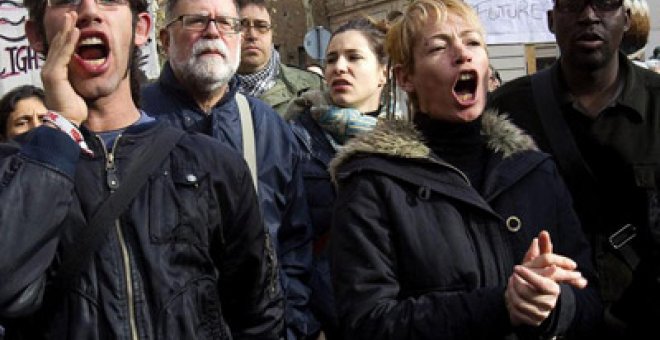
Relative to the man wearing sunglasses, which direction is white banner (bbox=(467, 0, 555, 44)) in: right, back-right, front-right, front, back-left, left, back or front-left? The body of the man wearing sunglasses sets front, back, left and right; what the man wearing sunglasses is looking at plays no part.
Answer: back

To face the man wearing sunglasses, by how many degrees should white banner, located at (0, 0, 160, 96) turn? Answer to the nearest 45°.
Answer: approximately 45° to its left

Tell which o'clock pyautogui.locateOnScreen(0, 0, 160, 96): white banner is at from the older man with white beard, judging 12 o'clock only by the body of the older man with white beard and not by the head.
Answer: The white banner is roughly at 5 o'clock from the older man with white beard.

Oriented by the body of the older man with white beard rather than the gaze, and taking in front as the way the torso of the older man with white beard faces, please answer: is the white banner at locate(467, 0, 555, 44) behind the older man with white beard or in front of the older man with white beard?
behind

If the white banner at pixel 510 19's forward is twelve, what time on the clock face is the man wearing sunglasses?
The man wearing sunglasses is roughly at 12 o'clock from the white banner.
